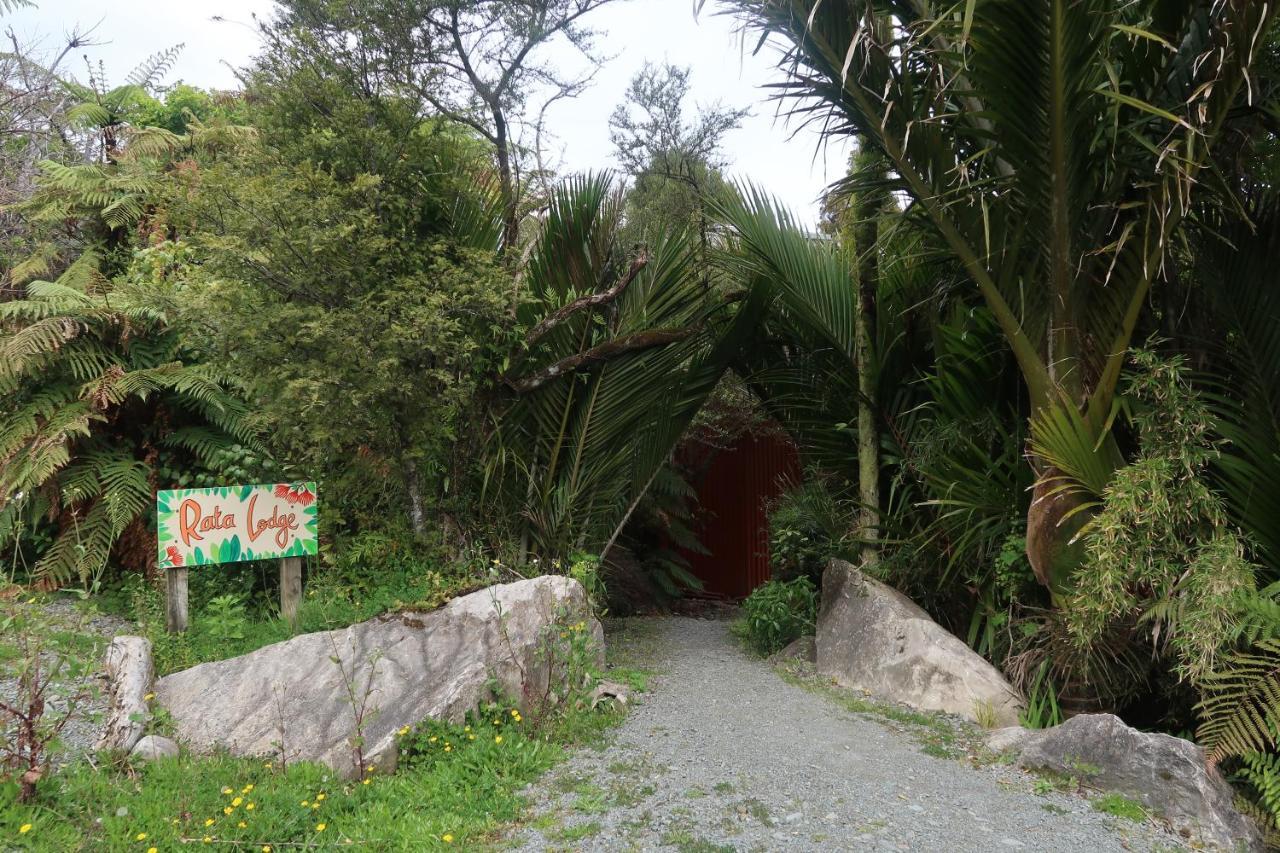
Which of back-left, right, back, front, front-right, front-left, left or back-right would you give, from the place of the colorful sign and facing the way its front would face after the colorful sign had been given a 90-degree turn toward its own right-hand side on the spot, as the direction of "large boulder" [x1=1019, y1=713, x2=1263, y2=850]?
back-left

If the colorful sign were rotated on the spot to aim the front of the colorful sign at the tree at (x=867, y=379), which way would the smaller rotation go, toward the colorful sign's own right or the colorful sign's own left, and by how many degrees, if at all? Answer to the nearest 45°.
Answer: approximately 90° to the colorful sign's own left

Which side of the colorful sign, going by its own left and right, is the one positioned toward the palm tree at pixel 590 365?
left

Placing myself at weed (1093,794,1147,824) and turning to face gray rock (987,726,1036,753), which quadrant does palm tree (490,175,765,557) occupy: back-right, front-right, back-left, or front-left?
front-left

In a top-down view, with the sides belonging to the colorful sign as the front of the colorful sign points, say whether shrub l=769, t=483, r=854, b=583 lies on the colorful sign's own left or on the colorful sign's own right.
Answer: on the colorful sign's own left

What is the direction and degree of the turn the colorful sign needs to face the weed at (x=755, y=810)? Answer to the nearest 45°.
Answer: approximately 45° to its left

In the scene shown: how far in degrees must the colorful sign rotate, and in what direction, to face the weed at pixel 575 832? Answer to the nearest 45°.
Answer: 0° — it already faces it

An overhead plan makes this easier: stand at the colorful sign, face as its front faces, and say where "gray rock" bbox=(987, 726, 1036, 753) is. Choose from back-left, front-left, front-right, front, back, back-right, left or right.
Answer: front-left

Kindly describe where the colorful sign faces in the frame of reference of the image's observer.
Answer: facing the viewer

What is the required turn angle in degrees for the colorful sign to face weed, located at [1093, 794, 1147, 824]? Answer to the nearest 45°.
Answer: approximately 45° to its left

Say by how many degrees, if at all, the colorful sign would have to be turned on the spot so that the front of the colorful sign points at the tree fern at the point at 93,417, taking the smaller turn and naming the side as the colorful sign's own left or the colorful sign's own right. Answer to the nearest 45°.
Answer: approximately 135° to the colorful sign's own right

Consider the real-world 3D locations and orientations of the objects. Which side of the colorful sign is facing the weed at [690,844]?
front

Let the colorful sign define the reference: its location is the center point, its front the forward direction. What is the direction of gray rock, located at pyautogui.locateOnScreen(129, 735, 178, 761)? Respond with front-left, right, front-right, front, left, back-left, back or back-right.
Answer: front
